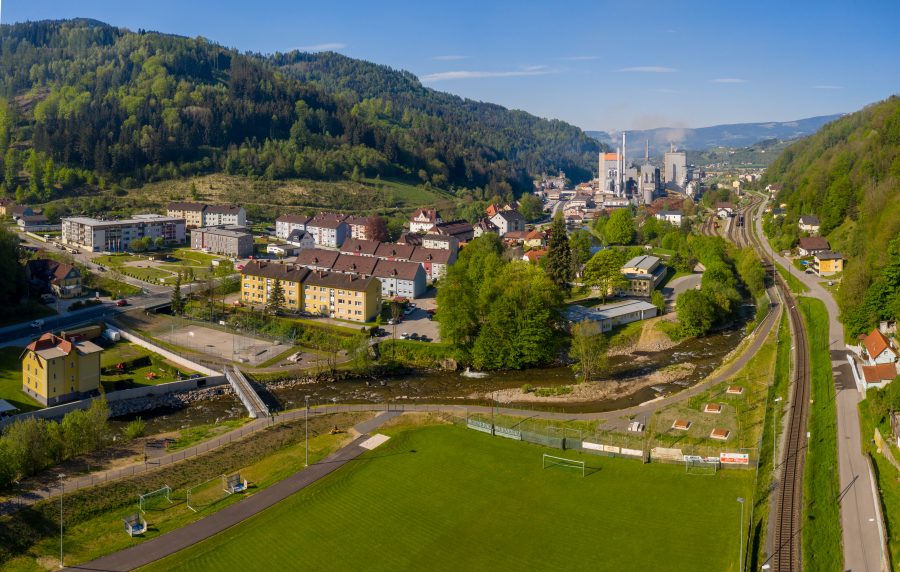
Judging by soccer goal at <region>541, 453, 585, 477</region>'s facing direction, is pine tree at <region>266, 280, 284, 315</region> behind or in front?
behind

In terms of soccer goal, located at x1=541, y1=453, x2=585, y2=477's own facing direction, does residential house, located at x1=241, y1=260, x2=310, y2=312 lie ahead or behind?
behind

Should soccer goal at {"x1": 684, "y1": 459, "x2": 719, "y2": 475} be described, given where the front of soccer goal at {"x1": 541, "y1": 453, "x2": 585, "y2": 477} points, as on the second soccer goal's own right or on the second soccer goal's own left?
on the second soccer goal's own left

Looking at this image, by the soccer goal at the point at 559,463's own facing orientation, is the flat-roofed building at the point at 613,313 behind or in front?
behind

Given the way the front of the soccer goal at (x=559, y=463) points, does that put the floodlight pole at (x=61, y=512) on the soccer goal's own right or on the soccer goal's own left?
on the soccer goal's own right

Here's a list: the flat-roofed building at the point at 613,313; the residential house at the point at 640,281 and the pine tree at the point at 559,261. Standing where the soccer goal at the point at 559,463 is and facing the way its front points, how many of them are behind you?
3

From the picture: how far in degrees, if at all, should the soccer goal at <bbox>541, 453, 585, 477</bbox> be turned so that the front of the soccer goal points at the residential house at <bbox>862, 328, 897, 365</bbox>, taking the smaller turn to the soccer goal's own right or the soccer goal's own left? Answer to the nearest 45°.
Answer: approximately 135° to the soccer goal's own left

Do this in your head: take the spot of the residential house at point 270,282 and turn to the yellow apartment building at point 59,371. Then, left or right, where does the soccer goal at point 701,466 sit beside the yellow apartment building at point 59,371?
left

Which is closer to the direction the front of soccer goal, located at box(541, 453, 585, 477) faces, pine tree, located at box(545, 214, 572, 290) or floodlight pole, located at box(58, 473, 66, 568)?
the floodlight pole

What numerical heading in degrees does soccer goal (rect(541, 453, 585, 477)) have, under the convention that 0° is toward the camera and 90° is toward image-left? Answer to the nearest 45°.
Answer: approximately 0°
